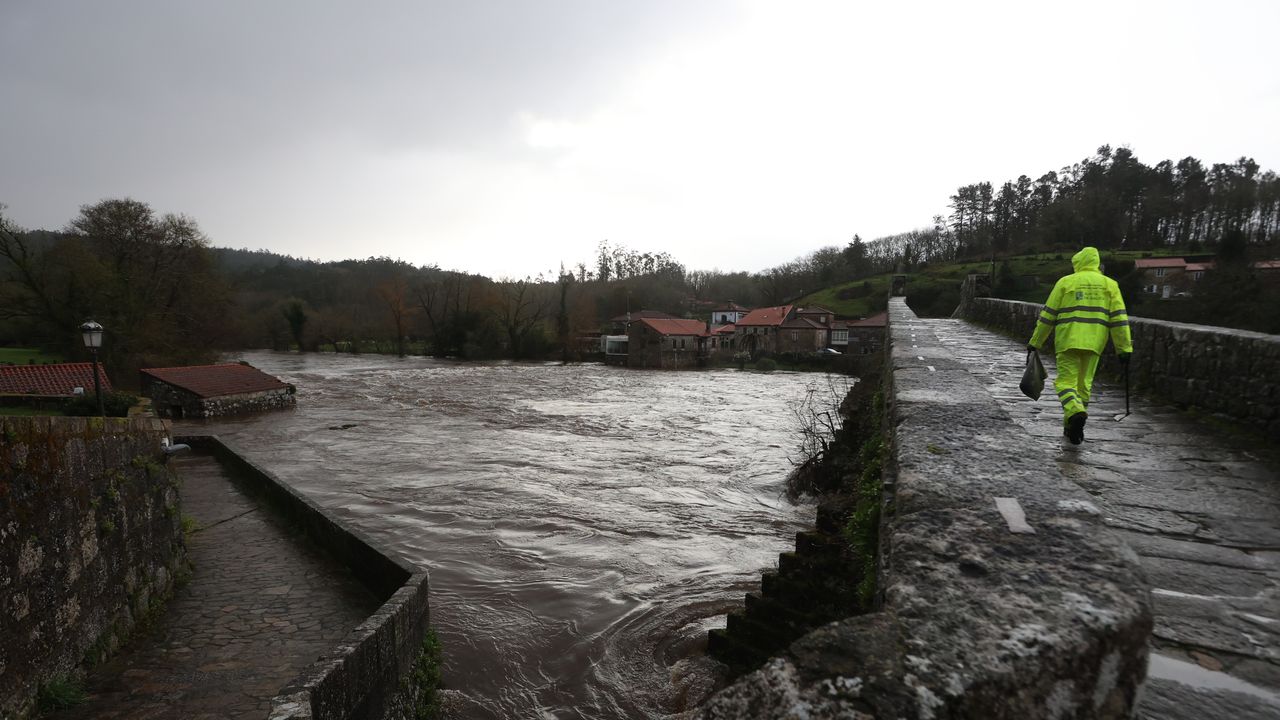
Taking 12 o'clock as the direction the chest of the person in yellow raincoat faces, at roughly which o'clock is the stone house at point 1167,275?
The stone house is roughly at 12 o'clock from the person in yellow raincoat.

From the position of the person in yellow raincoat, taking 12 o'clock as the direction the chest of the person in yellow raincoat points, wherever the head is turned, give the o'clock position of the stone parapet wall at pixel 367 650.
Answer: The stone parapet wall is roughly at 8 o'clock from the person in yellow raincoat.

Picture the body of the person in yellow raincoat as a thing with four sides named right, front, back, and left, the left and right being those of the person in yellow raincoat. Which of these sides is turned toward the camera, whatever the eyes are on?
back

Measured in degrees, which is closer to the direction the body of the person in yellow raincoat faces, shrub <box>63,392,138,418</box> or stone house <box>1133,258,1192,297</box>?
the stone house

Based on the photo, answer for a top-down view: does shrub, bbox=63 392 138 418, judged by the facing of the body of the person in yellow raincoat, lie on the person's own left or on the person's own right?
on the person's own left

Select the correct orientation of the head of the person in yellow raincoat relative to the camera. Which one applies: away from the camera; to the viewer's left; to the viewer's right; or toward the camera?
away from the camera

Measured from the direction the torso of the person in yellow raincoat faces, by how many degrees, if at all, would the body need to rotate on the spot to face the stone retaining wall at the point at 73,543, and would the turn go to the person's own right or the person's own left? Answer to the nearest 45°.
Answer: approximately 135° to the person's own left

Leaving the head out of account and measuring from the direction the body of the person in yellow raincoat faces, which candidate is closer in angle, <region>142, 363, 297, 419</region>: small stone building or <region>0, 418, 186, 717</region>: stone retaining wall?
the small stone building

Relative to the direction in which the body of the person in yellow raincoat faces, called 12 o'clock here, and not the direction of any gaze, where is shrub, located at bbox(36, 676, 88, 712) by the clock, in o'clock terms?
The shrub is roughly at 8 o'clock from the person in yellow raincoat.

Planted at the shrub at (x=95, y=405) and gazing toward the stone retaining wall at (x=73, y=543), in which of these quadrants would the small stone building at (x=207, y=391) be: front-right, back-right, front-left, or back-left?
back-left
